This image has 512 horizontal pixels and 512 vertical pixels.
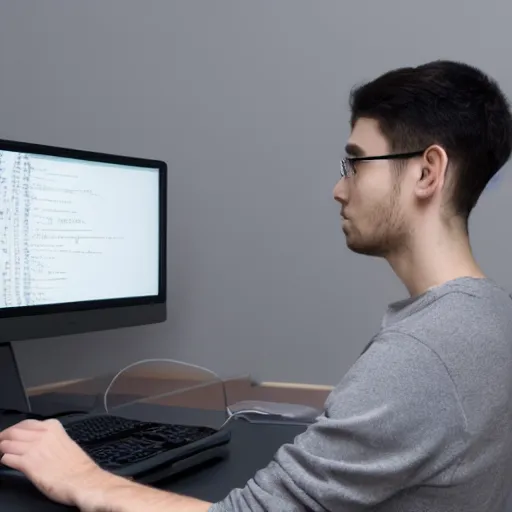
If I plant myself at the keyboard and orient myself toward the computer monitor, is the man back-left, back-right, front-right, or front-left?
back-right

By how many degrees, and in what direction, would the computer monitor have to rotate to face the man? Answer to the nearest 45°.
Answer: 0° — it already faces them

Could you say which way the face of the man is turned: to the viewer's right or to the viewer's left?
to the viewer's left

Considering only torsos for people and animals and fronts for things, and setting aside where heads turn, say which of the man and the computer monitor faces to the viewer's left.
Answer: the man

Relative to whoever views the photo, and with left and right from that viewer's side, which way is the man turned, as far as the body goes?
facing to the left of the viewer

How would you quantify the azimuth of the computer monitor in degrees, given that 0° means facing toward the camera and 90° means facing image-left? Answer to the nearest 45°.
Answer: approximately 315°

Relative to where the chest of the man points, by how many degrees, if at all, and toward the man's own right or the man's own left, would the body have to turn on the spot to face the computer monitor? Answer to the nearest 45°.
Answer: approximately 45° to the man's own right

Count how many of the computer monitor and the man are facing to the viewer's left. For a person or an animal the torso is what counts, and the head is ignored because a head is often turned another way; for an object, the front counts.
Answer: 1
